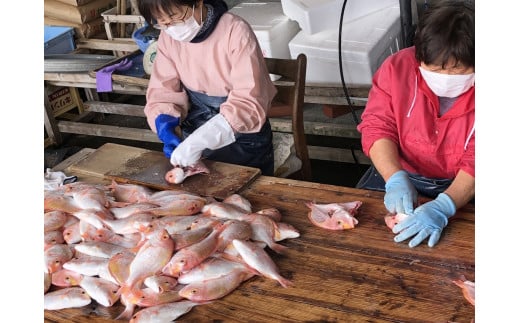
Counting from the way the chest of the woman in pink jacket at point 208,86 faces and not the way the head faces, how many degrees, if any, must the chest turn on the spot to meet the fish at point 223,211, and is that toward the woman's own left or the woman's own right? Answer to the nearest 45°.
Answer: approximately 45° to the woman's own left

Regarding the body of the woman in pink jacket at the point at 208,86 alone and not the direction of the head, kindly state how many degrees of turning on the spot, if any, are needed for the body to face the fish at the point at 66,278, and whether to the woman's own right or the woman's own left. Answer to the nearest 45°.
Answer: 0° — they already face it

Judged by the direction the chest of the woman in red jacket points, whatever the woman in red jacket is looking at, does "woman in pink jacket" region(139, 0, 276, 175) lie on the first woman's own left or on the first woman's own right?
on the first woman's own right

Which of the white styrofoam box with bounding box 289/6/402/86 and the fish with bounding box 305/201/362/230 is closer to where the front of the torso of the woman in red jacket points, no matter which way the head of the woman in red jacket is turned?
the fish

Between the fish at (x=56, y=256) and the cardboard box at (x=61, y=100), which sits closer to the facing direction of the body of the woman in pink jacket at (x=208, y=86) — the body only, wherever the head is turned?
the fish

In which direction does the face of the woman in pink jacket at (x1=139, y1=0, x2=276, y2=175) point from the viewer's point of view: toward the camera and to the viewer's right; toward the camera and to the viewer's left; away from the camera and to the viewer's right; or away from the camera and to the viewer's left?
toward the camera and to the viewer's left

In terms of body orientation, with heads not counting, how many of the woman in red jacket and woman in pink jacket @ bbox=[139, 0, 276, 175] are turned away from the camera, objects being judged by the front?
0

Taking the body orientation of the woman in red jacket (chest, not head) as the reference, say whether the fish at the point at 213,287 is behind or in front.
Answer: in front
